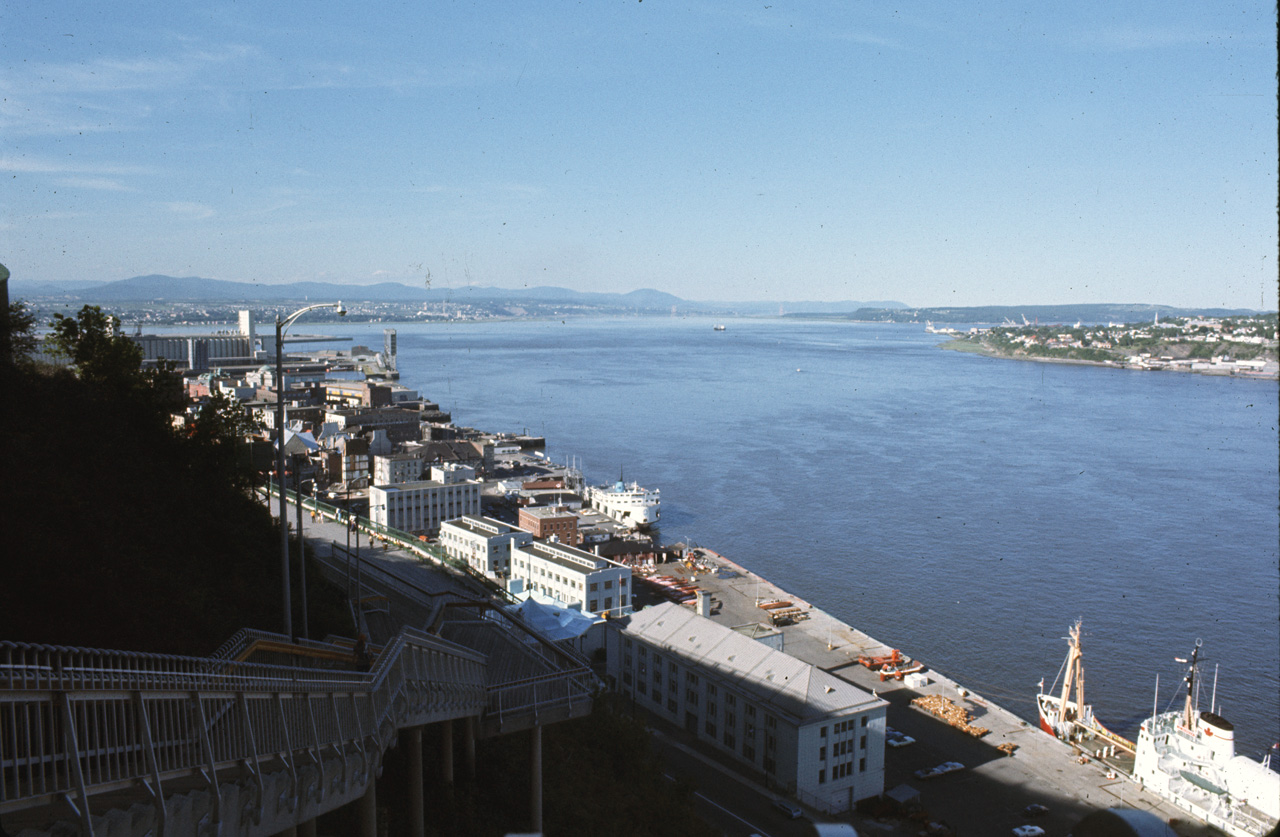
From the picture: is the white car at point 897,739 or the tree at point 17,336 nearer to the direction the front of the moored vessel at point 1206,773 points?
the white car

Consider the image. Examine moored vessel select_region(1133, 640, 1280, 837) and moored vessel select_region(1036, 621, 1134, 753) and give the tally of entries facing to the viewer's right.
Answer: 0

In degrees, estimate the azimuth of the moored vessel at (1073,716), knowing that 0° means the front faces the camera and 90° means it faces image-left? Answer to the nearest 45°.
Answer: approximately 135°

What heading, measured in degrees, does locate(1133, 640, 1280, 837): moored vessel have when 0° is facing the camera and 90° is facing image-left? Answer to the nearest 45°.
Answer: approximately 135°

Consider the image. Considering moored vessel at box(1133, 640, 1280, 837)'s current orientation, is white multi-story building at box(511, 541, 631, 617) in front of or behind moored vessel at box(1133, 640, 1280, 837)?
in front

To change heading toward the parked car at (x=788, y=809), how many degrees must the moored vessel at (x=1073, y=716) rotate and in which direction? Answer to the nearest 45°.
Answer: approximately 90° to its left

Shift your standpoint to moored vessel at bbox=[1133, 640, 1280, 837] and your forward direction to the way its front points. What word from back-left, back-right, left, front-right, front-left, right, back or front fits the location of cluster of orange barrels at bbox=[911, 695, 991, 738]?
front-left

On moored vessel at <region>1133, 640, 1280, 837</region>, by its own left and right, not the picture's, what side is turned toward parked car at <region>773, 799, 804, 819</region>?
left
